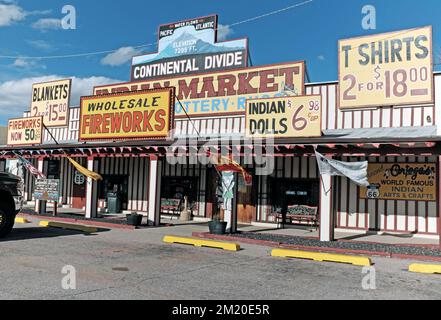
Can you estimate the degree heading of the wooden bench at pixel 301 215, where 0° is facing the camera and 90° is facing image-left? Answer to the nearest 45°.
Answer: approximately 45°

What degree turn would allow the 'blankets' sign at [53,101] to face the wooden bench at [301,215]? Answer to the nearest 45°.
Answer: approximately 90° to its left

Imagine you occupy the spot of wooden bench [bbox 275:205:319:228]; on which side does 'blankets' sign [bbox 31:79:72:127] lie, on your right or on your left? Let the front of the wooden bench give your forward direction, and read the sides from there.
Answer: on your right

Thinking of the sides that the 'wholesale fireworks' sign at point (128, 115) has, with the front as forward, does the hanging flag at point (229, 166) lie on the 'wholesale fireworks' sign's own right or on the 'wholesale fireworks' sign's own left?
on the 'wholesale fireworks' sign's own left

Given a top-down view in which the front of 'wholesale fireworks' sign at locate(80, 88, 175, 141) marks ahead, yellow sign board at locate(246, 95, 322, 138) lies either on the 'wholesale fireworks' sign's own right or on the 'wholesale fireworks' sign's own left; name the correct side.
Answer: on the 'wholesale fireworks' sign's own left

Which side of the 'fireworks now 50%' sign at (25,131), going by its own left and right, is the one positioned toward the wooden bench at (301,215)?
left

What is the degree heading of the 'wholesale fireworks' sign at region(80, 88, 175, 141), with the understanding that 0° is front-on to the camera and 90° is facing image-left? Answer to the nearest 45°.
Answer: approximately 45°

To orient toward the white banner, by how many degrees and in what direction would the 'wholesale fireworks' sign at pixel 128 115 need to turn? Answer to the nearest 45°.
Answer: approximately 90° to its left
